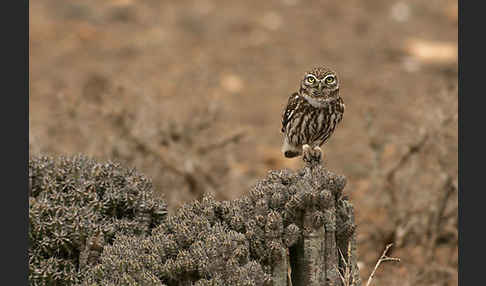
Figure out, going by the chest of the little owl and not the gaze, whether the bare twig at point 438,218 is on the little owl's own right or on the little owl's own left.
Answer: on the little owl's own left

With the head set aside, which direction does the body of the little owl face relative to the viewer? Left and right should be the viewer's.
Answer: facing the viewer and to the right of the viewer
